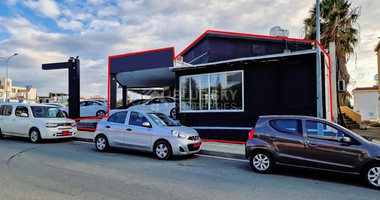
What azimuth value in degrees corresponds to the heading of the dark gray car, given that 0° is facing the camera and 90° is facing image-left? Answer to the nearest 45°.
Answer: approximately 270°

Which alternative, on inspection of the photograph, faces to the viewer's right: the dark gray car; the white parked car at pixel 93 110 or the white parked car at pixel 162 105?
the dark gray car

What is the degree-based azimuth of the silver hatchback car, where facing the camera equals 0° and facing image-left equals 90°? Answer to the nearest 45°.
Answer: approximately 315°

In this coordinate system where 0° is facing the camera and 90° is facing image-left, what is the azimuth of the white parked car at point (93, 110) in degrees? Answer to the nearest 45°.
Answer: approximately 90°

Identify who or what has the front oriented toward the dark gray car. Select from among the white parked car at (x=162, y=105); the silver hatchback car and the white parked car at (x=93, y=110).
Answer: the silver hatchback car

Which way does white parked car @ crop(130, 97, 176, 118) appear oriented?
to the viewer's left

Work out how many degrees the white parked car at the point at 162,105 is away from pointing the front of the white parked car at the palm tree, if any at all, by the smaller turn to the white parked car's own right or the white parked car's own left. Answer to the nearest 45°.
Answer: approximately 180°

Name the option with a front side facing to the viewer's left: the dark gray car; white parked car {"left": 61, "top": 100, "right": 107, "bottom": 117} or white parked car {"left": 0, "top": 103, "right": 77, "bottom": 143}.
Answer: white parked car {"left": 61, "top": 100, "right": 107, "bottom": 117}

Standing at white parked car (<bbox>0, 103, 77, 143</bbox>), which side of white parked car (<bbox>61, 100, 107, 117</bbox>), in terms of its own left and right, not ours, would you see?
left

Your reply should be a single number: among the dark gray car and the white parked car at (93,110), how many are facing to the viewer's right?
1

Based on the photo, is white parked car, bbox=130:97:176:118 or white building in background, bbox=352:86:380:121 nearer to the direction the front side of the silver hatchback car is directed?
the white building in background
